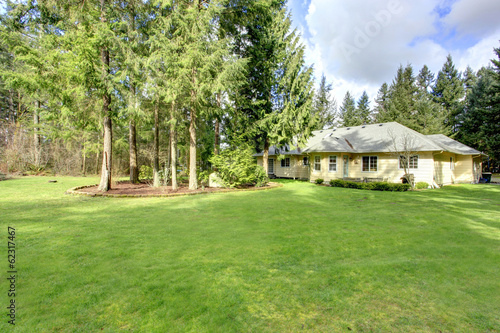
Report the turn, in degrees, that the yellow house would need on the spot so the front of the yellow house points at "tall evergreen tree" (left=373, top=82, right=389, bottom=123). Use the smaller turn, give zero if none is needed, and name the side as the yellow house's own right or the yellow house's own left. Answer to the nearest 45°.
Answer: approximately 135° to the yellow house's own right

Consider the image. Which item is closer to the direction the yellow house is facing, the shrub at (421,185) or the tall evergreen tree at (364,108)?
the shrub

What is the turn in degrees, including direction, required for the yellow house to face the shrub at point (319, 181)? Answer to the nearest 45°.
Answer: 0° — it already faces it

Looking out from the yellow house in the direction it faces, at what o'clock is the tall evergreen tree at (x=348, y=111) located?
The tall evergreen tree is roughly at 4 o'clock from the yellow house.

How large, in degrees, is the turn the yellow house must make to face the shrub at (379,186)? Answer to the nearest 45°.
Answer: approximately 45° to its left

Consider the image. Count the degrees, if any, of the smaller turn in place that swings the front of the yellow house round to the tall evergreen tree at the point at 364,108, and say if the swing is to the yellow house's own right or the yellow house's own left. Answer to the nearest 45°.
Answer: approximately 135° to the yellow house's own right

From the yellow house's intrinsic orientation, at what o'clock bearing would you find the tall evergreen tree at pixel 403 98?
The tall evergreen tree is roughly at 5 o'clock from the yellow house.

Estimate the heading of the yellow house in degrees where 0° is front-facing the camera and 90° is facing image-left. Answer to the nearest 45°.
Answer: approximately 45°

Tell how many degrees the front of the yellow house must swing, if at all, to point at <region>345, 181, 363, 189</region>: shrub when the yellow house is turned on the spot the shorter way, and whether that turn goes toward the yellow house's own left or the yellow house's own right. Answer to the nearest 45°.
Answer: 0° — it already faces it

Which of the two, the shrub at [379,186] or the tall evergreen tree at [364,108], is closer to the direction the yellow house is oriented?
the shrub

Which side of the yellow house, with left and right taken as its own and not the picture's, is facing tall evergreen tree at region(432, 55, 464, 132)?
back

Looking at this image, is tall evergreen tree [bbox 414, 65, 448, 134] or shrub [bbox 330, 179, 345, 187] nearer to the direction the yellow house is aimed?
the shrub
